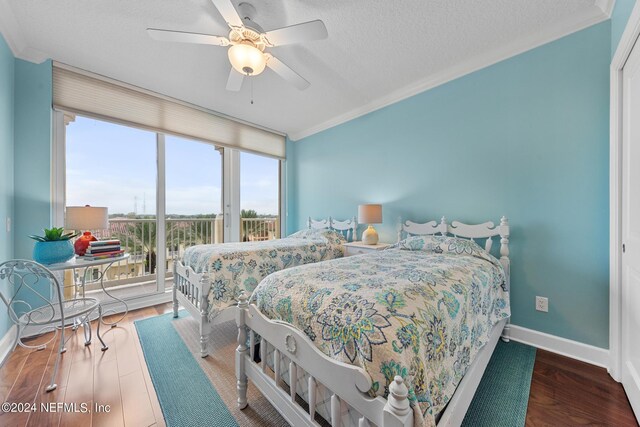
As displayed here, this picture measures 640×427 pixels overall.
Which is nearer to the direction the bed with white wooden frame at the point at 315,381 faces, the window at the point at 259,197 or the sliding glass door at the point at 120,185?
the sliding glass door

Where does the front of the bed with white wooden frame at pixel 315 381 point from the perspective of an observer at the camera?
facing the viewer and to the left of the viewer

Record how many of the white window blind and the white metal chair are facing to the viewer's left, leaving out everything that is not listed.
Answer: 0

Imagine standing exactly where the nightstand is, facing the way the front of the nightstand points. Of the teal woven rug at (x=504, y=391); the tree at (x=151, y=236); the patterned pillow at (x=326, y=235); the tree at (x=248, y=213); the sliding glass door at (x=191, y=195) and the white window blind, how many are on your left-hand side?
1

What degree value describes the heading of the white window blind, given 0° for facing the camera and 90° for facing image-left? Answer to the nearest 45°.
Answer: approximately 315°

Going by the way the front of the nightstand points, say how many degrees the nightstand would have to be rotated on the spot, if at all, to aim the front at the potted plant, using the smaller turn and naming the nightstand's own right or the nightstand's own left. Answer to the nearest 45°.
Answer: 0° — it already faces it

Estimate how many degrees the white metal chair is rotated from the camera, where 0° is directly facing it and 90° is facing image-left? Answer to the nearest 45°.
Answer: approximately 225°

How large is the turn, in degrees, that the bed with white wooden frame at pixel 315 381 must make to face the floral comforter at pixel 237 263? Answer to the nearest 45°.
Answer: approximately 90° to its right

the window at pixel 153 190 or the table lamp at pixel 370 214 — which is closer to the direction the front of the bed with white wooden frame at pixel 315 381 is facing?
the window

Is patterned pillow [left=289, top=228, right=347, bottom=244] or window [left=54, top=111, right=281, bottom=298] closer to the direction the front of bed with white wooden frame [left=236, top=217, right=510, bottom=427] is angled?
the window

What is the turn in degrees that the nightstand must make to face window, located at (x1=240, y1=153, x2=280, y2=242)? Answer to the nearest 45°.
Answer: approximately 90° to its right

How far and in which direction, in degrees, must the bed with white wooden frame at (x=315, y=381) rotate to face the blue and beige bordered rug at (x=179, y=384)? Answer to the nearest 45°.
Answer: approximately 45° to its right

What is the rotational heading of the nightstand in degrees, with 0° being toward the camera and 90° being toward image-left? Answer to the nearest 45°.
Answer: approximately 45°

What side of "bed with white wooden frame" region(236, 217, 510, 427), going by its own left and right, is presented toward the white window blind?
right
